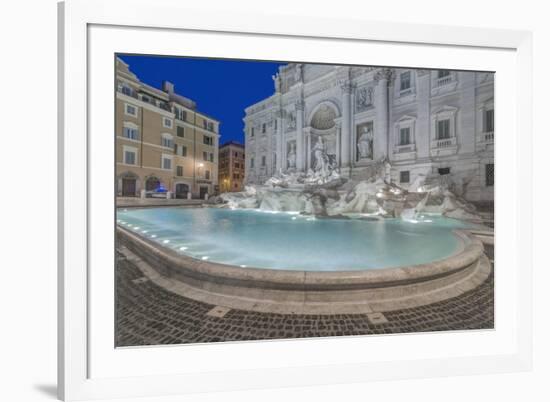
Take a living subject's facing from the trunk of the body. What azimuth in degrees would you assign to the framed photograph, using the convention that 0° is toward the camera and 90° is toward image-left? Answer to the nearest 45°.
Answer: approximately 315°
